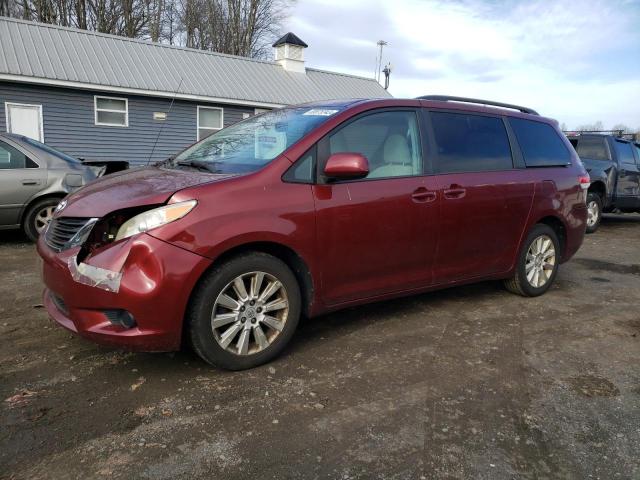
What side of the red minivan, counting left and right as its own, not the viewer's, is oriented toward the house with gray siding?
right

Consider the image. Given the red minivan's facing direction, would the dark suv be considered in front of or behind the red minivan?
behind

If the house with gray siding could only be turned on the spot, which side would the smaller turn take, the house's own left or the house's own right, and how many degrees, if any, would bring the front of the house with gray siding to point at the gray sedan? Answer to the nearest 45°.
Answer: approximately 45° to the house's own right

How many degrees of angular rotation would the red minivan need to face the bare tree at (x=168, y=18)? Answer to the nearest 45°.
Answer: approximately 135° to its right

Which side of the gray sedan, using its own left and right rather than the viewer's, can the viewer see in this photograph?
left

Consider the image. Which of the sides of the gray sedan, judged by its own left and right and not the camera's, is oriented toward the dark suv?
back

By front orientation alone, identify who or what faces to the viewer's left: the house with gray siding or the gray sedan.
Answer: the gray sedan

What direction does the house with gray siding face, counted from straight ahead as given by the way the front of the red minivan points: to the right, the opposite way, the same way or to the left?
to the left

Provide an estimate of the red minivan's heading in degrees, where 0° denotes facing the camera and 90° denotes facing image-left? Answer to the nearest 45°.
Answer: approximately 45°

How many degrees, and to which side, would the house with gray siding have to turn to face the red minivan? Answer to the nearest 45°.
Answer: approximately 45° to its right

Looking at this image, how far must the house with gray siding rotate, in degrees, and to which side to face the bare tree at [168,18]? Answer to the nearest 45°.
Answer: approximately 135° to its left
